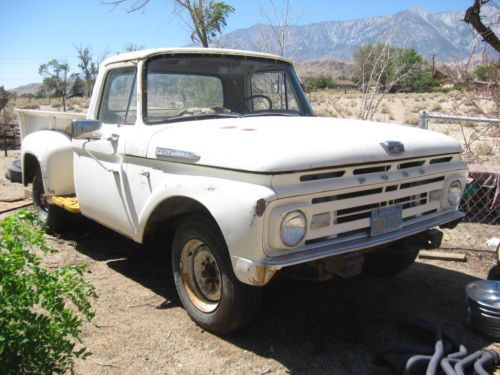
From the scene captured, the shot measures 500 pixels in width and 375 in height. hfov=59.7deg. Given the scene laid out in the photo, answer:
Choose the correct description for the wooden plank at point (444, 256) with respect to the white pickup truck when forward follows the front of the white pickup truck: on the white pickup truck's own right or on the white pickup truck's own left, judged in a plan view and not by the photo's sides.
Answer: on the white pickup truck's own left

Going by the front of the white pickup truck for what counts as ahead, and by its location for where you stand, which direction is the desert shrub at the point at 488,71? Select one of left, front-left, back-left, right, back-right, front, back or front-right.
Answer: left

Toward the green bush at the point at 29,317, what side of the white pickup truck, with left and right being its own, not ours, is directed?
right

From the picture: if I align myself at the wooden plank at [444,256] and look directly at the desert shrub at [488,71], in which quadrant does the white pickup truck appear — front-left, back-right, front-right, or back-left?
back-left
